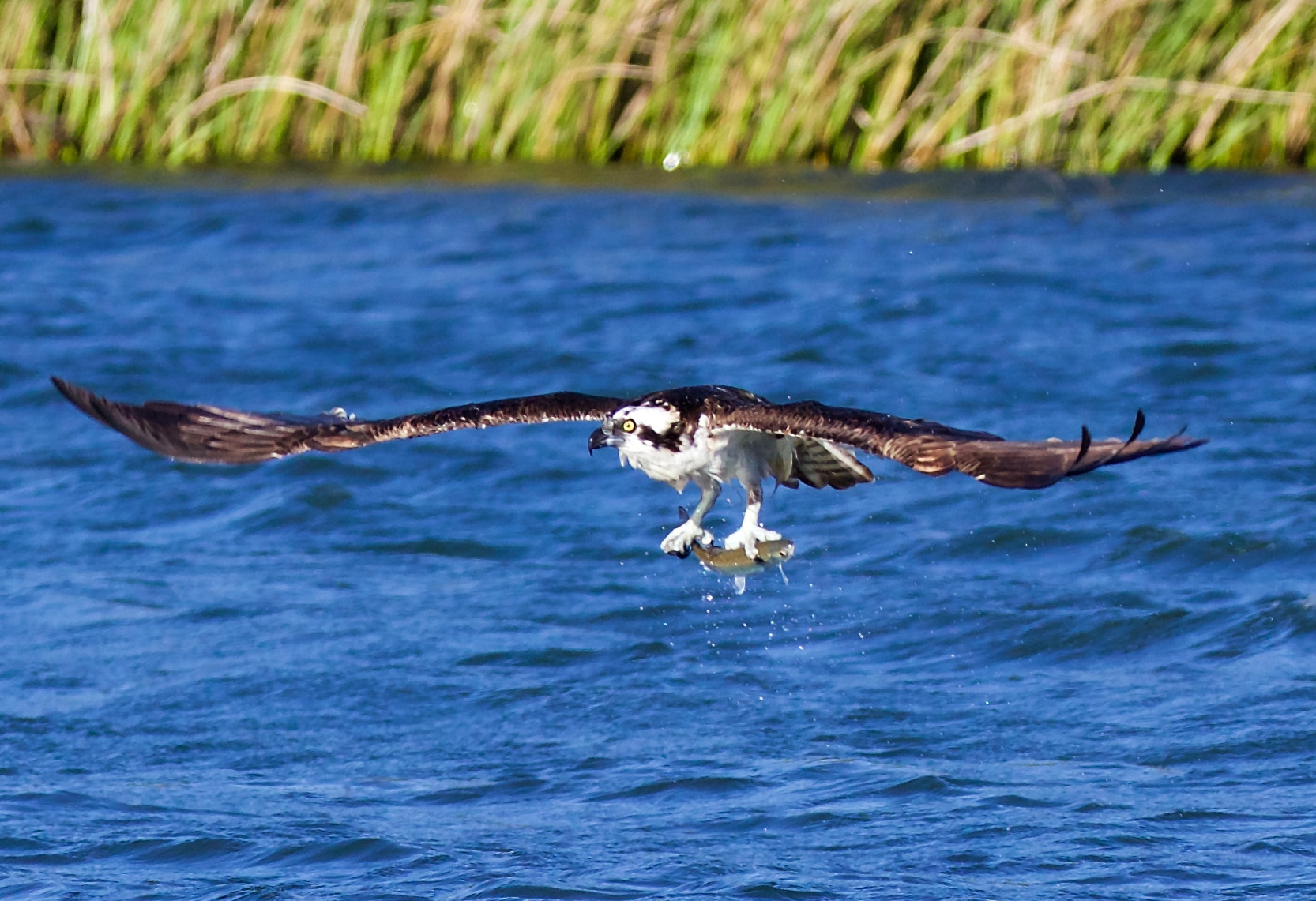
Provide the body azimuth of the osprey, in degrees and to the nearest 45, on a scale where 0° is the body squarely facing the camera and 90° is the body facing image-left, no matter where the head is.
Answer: approximately 45°
